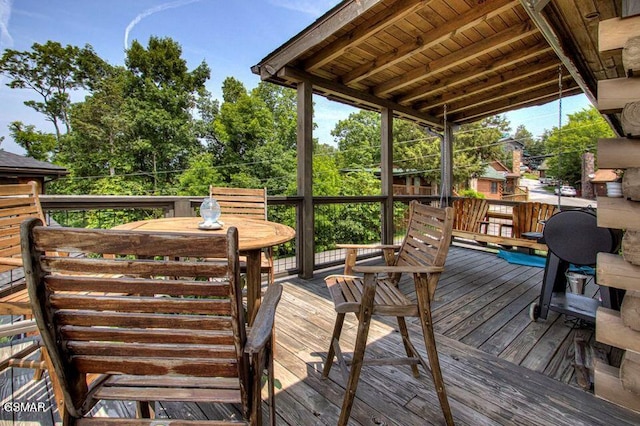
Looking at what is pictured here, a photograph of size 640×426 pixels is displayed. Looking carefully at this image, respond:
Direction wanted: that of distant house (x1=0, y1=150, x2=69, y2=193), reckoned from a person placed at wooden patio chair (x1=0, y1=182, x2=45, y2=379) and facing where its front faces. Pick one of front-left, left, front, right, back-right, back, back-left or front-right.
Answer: back-left

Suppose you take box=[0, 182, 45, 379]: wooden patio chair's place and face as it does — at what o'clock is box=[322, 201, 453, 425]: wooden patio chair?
box=[322, 201, 453, 425]: wooden patio chair is roughly at 12 o'clock from box=[0, 182, 45, 379]: wooden patio chair.

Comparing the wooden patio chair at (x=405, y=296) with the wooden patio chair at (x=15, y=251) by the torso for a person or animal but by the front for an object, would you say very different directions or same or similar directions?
very different directions

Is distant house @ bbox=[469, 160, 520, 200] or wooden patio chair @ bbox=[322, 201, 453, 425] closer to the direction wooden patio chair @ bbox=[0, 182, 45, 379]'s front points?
the wooden patio chair

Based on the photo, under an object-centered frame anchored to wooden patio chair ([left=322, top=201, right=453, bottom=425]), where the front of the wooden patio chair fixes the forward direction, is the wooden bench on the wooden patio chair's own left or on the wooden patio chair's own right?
on the wooden patio chair's own right

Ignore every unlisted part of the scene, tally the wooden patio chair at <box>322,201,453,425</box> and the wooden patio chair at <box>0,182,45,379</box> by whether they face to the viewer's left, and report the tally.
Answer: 1

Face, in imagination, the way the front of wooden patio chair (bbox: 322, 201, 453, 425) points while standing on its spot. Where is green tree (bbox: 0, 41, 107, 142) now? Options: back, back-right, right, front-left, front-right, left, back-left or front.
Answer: front-right

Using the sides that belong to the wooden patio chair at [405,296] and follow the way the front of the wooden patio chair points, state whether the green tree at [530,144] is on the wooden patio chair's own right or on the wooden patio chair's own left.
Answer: on the wooden patio chair's own right

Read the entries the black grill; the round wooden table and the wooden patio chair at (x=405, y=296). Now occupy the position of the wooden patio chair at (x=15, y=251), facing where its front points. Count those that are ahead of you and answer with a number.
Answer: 3

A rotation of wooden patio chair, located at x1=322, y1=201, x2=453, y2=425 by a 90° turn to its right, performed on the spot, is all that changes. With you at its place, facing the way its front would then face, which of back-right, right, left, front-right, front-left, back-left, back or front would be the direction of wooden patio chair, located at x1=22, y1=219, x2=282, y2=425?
back-left

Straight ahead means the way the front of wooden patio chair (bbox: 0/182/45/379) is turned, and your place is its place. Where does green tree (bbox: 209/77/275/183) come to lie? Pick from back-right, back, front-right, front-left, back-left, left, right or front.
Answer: left

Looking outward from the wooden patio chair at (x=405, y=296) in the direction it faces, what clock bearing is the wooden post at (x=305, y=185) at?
The wooden post is roughly at 2 o'clock from the wooden patio chair.

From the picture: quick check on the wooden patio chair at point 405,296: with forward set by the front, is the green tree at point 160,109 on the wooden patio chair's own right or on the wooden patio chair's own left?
on the wooden patio chair's own right

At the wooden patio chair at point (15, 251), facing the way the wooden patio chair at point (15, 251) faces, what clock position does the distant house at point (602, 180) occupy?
The distant house is roughly at 11 o'clock from the wooden patio chair.

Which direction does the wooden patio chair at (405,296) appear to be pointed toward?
to the viewer's left

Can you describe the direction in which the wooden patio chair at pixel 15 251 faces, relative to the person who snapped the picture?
facing the viewer and to the right of the viewer
